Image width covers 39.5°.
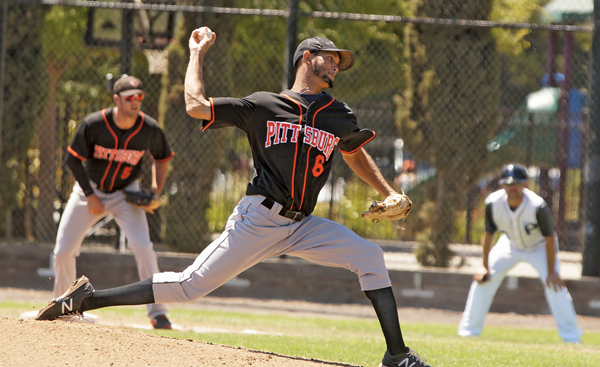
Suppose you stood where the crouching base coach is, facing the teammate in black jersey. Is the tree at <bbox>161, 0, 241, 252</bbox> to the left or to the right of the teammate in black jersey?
right

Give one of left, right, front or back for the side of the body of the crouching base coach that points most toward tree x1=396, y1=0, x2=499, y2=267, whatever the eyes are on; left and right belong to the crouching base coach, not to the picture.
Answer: back

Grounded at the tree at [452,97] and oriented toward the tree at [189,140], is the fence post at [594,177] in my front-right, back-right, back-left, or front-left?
back-left

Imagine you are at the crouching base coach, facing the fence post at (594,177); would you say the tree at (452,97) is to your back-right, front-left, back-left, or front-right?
front-left

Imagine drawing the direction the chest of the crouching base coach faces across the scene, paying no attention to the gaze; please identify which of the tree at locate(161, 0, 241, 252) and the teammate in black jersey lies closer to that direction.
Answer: the teammate in black jersey

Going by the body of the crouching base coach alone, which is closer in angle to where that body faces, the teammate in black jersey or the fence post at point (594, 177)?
the teammate in black jersey

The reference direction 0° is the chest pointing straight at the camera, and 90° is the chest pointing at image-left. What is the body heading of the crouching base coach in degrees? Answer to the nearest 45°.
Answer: approximately 0°

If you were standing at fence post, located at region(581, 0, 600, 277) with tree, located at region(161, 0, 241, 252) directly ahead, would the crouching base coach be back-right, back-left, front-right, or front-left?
front-left

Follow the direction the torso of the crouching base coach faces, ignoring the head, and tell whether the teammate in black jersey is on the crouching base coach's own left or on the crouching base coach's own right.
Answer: on the crouching base coach's own right

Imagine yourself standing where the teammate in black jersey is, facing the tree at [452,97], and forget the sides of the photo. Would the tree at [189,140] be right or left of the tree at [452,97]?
left

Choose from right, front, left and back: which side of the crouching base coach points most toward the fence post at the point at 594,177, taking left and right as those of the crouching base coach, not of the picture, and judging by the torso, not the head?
back
